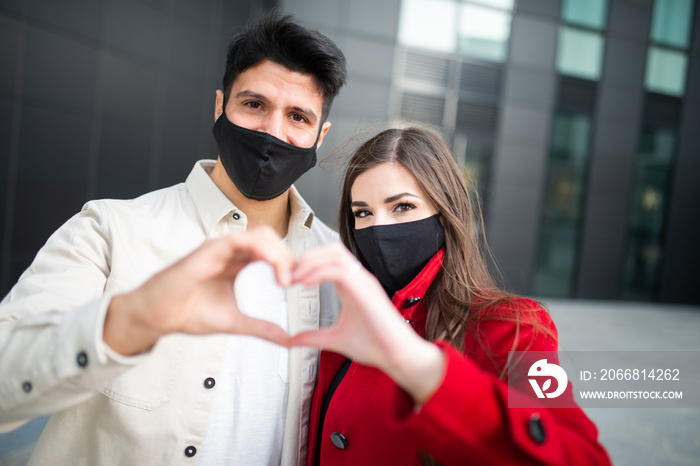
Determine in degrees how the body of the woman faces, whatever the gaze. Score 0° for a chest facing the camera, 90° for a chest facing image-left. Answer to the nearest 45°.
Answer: approximately 45°
